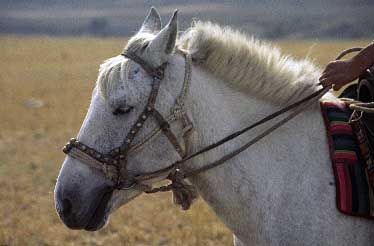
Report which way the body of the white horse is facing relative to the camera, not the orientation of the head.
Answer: to the viewer's left
